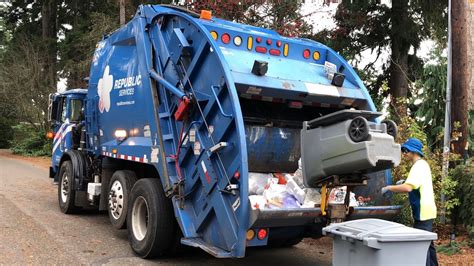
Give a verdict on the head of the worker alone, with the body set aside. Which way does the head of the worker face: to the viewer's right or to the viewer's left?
to the viewer's left

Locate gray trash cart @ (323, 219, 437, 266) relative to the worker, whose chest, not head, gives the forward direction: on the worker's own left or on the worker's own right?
on the worker's own left

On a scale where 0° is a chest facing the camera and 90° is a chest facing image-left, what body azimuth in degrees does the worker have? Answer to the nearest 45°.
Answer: approximately 90°

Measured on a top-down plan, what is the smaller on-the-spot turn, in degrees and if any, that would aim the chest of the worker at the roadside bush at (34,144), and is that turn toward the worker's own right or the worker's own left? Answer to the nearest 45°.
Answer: approximately 45° to the worker's own right

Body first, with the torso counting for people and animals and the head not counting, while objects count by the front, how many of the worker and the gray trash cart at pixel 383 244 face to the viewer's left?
1

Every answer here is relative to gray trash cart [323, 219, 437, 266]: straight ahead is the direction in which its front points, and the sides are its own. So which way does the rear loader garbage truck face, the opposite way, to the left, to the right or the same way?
to the left

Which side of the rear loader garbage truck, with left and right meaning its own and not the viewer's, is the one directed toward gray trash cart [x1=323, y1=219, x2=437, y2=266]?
back

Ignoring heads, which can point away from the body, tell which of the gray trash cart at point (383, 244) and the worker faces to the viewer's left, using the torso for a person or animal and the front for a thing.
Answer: the worker

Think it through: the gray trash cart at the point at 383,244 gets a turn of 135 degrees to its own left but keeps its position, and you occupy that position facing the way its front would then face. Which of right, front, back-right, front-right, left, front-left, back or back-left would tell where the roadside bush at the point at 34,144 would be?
front-right

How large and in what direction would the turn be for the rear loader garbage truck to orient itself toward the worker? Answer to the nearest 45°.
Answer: approximately 135° to its right

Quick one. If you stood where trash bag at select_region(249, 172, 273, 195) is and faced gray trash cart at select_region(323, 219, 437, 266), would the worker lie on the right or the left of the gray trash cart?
left

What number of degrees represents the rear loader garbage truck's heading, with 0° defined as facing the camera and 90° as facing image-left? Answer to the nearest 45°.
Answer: approximately 135°
